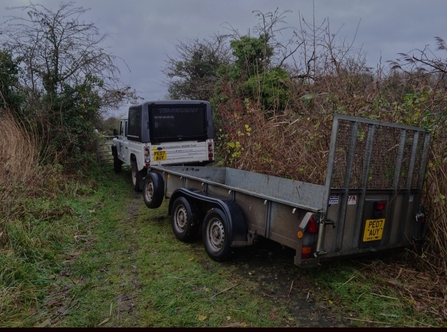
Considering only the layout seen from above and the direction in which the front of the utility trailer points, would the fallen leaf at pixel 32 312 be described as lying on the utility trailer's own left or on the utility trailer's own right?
on the utility trailer's own left

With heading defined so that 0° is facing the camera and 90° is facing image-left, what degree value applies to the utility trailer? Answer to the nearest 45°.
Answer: approximately 135°

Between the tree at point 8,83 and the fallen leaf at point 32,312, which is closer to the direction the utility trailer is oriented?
the tree
